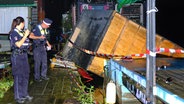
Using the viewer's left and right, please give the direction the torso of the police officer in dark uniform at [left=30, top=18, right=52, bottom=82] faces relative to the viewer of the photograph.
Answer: facing the viewer and to the right of the viewer

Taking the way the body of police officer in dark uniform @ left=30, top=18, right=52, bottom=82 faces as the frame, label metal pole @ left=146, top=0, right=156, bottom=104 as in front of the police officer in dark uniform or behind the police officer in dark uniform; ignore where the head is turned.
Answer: in front

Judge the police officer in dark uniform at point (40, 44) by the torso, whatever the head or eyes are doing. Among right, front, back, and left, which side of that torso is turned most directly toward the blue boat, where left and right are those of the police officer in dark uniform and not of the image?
front

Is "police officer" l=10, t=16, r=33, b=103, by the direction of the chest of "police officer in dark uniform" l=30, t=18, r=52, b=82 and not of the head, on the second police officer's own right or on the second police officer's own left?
on the second police officer's own right

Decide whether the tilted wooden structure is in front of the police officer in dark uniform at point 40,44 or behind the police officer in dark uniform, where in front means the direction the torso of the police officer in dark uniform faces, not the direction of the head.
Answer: in front
